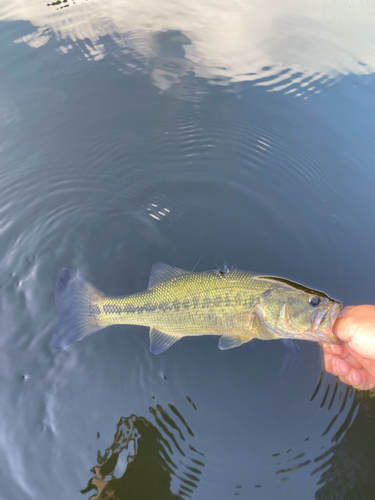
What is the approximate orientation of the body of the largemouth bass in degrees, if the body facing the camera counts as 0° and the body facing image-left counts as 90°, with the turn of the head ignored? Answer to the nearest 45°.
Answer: approximately 270°
